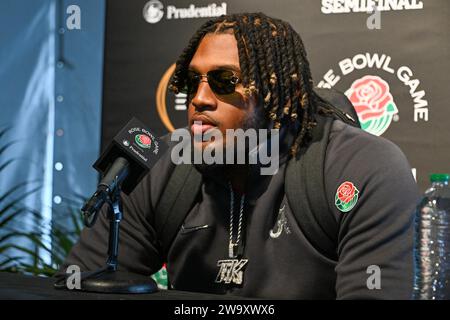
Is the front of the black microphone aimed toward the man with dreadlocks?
yes

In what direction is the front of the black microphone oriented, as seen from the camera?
facing away from the viewer and to the right of the viewer

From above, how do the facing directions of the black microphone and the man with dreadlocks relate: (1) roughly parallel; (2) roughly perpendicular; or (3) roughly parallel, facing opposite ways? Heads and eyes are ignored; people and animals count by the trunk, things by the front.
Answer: roughly parallel, facing opposite ways

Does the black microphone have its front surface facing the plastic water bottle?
no

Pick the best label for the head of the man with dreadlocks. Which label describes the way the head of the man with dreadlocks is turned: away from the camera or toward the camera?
toward the camera

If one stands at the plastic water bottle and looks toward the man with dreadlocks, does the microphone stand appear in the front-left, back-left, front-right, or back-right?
front-left

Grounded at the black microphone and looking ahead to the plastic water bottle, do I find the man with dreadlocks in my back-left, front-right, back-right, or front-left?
front-left

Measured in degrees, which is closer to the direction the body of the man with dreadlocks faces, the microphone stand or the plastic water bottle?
the microphone stand

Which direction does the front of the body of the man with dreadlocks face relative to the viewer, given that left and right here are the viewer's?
facing the viewer and to the left of the viewer

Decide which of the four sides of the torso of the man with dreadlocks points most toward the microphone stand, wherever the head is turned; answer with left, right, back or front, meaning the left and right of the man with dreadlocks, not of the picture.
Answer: front

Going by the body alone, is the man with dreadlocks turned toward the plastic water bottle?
no
